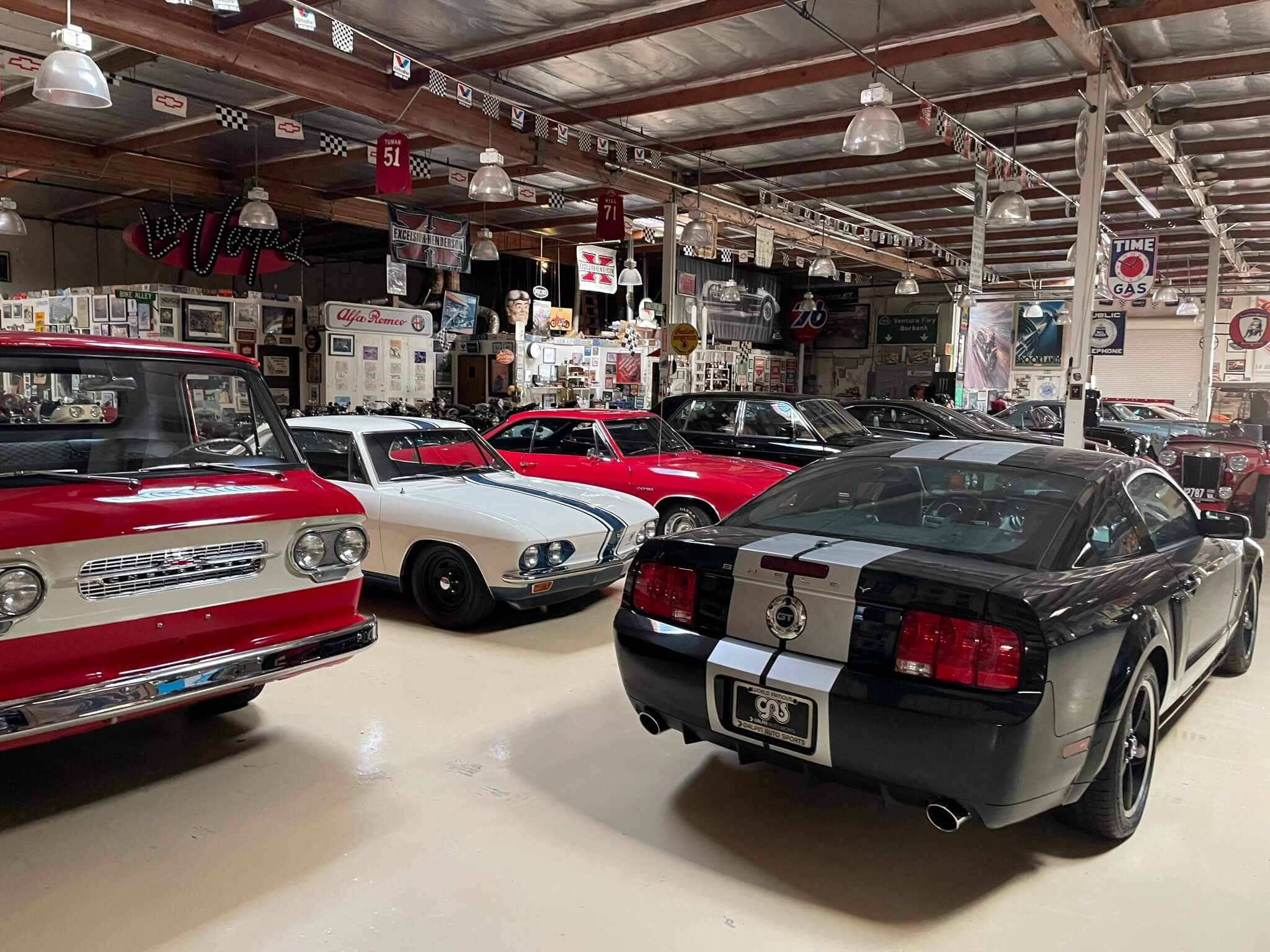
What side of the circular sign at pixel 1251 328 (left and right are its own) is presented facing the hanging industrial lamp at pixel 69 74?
front

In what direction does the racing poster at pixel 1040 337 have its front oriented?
toward the camera

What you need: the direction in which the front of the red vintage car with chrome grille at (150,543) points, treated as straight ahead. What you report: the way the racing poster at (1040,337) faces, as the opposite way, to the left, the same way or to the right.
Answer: to the right

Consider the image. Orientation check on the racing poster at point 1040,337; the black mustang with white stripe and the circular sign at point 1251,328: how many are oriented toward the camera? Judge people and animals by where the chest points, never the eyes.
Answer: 2

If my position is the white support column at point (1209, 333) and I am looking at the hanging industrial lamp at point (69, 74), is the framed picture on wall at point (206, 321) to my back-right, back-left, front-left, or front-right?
front-right

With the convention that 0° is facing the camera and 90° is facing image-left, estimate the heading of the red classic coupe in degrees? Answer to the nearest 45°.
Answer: approximately 315°

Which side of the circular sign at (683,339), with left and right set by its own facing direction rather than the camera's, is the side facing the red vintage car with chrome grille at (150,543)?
front

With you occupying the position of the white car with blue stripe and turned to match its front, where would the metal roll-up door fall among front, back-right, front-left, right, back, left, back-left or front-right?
left

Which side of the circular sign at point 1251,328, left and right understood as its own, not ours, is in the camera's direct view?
front

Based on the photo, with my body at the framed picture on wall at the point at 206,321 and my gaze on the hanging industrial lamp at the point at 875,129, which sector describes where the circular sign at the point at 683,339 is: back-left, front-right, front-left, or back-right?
front-left

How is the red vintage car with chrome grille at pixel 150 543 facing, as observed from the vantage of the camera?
facing the viewer and to the right of the viewer
